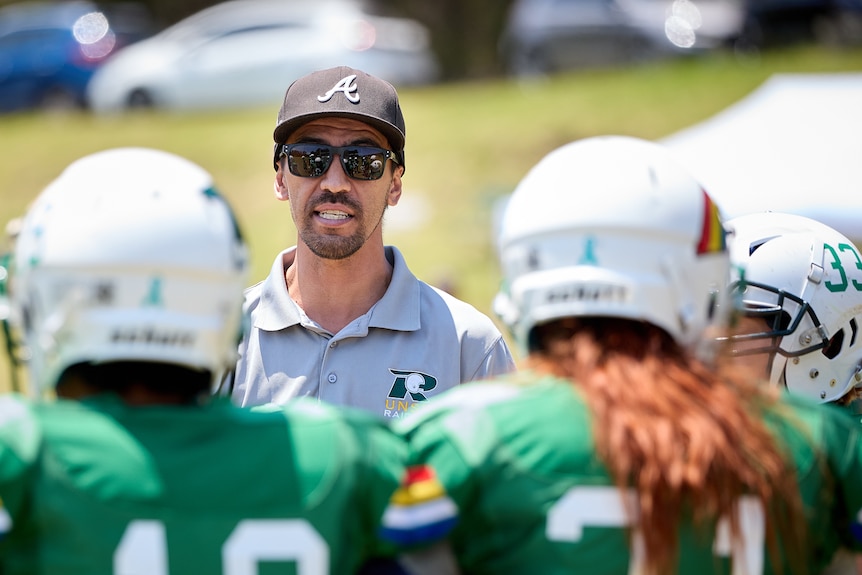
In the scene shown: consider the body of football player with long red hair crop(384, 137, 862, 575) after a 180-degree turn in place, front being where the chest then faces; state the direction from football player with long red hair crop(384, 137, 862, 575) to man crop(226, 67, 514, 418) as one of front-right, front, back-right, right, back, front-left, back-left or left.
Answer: back-right

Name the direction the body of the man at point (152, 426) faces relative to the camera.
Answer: away from the camera

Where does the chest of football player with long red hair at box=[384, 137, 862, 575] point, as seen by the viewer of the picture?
away from the camera

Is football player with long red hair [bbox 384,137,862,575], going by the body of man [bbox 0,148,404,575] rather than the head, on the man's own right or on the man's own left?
on the man's own right

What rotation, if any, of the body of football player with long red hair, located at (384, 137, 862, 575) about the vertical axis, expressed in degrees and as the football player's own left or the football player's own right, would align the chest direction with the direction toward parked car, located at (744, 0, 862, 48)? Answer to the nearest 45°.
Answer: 0° — they already face it

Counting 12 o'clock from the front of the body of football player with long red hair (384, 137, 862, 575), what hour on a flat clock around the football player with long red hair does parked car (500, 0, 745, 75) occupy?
The parked car is roughly at 12 o'clock from the football player with long red hair.

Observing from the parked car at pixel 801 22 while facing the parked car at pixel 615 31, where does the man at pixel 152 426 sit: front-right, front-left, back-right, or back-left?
front-left

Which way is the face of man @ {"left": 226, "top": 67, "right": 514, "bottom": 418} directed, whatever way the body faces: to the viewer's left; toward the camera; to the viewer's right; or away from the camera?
toward the camera

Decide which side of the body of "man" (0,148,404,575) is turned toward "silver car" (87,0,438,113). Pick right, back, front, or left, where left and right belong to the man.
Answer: front

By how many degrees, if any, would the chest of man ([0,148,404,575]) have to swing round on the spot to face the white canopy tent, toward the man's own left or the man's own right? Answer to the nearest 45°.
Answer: approximately 45° to the man's own right

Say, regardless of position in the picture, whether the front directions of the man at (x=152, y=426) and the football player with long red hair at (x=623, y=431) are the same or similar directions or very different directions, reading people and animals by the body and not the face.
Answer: same or similar directions

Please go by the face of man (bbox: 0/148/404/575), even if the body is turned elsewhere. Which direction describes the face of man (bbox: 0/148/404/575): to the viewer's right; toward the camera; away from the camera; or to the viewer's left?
away from the camera

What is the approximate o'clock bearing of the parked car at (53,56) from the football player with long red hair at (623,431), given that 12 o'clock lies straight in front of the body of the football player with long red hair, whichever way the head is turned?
The parked car is roughly at 11 o'clock from the football player with long red hair.

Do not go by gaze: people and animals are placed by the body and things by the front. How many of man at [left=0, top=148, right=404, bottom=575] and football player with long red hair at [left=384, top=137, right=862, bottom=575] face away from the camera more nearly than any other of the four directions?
2
